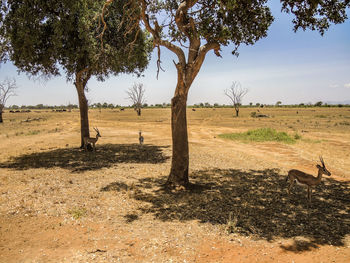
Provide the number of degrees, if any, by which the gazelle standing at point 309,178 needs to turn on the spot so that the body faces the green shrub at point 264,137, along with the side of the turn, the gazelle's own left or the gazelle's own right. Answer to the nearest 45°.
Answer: approximately 135° to the gazelle's own left

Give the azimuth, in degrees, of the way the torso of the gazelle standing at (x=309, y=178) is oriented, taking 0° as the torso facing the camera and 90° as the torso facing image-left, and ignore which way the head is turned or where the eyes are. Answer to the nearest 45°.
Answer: approximately 315°

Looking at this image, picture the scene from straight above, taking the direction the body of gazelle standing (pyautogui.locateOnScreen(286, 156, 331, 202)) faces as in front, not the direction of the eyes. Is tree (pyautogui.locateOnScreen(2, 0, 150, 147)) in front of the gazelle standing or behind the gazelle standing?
behind
